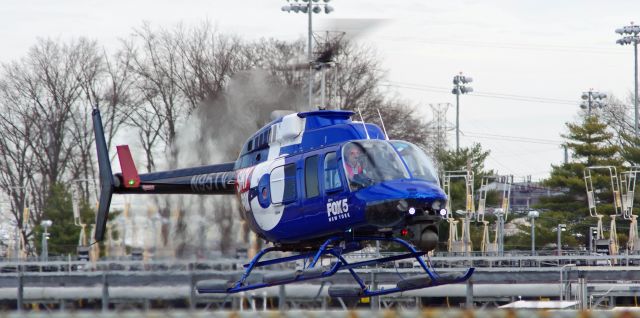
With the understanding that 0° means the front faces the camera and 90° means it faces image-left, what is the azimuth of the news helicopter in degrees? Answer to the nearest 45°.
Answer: approximately 315°
